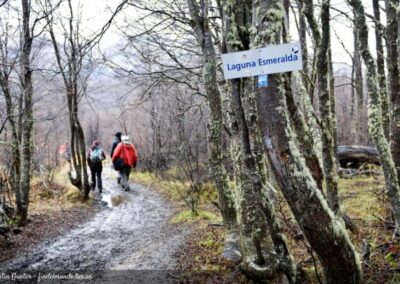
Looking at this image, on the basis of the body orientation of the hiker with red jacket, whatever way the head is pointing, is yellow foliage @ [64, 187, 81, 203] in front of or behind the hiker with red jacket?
behind

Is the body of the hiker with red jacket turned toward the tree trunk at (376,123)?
no

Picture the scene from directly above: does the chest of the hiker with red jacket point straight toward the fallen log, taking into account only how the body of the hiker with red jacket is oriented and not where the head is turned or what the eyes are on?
no

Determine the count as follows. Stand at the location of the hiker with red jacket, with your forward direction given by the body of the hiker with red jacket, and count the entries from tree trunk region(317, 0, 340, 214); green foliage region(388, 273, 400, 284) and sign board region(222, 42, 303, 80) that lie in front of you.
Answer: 0

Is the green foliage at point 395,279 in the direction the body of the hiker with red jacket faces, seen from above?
no

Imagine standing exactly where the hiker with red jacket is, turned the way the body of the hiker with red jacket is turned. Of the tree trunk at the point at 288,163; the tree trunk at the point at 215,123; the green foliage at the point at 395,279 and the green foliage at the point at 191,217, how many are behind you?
4

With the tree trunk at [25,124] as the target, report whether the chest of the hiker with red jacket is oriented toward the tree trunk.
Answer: no

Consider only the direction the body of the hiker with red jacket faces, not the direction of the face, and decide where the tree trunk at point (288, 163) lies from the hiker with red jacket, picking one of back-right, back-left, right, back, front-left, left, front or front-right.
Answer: back

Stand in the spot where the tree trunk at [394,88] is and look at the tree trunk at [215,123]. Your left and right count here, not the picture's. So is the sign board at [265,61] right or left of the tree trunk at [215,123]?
left

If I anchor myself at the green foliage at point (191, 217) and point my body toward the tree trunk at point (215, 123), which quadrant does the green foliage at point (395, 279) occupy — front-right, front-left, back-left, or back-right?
front-left

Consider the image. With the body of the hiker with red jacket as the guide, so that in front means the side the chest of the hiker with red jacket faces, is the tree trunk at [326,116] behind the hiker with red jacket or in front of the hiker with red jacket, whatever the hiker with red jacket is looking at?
behind

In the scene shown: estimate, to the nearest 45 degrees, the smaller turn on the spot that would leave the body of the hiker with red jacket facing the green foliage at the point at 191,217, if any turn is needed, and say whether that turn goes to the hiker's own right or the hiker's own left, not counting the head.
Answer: approximately 180°

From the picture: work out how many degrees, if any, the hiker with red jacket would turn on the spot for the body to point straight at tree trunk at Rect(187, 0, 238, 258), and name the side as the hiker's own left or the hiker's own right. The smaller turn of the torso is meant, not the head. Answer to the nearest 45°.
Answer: approximately 180°

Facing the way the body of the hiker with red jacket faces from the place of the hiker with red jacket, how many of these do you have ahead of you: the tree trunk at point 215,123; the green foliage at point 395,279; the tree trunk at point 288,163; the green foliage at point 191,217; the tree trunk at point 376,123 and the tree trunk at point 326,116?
0

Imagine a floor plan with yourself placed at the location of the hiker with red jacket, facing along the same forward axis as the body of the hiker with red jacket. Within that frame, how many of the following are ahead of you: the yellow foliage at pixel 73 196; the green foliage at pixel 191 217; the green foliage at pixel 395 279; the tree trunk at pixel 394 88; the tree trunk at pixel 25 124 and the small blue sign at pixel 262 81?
0

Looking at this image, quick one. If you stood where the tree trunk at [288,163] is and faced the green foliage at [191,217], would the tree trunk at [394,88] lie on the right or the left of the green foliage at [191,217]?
right

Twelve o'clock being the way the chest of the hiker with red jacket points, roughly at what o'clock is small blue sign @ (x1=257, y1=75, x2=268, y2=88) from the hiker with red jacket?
The small blue sign is roughly at 6 o'clock from the hiker with red jacket.

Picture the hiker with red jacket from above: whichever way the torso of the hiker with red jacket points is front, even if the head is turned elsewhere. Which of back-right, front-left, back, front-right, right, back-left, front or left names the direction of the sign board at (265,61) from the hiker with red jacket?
back

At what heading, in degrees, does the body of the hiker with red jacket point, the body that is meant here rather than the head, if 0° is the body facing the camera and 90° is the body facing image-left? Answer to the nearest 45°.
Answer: approximately 180°
